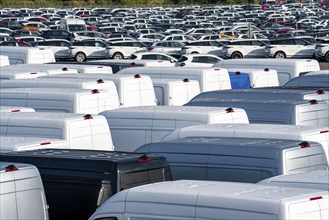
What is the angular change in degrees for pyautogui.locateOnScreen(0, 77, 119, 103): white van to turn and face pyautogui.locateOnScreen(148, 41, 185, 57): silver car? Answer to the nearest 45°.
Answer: approximately 45° to its right

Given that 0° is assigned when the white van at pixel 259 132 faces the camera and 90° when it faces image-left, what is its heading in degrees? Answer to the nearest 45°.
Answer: approximately 135°

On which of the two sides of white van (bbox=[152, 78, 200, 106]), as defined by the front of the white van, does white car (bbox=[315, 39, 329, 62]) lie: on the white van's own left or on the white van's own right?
on the white van's own right

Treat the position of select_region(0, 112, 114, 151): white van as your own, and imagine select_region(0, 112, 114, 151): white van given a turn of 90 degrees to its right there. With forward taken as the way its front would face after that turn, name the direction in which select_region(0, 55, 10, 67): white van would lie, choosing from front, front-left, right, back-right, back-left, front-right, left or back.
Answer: front-left

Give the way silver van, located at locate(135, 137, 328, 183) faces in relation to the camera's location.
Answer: facing away from the viewer and to the left of the viewer

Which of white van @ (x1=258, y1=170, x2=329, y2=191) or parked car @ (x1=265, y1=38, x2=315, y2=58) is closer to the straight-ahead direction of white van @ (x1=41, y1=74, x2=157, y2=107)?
the parked car

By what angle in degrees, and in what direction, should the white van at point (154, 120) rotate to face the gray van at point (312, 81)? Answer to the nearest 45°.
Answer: approximately 90° to its right

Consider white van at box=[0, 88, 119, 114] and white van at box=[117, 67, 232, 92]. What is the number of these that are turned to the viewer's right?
0

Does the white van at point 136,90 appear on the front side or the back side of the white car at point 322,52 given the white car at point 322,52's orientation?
on the front side
